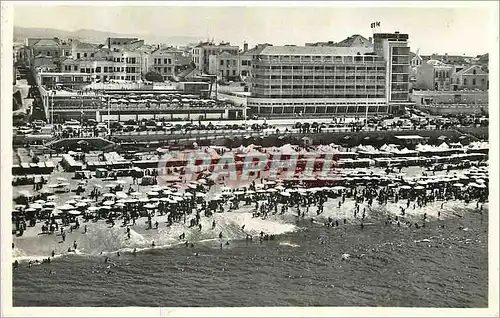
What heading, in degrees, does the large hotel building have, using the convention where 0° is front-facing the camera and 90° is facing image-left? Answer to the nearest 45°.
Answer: approximately 0°

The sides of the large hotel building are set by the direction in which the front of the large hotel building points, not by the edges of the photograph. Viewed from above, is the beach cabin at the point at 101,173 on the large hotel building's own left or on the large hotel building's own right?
on the large hotel building's own right

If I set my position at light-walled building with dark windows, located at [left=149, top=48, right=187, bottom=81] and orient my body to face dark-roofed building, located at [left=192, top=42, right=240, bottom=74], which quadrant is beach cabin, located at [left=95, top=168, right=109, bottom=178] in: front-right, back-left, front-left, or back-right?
back-right

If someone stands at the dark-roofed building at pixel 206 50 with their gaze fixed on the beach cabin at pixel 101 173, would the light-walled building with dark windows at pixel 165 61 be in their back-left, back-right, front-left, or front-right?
front-right
